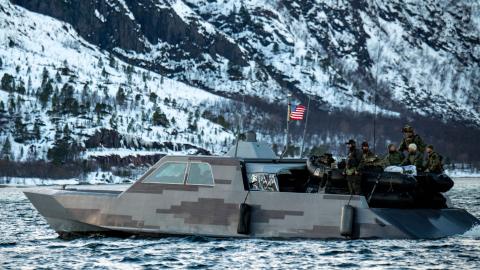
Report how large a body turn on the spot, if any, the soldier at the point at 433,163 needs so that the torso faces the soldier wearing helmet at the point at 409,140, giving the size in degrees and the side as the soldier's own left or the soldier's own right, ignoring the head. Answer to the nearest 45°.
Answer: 0° — they already face them

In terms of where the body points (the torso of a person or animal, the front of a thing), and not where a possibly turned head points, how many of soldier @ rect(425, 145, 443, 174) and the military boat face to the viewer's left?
2

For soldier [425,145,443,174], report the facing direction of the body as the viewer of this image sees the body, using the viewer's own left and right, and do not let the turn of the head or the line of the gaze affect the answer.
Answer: facing to the left of the viewer

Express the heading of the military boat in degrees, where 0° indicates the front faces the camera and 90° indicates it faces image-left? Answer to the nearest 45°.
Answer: approximately 90°
